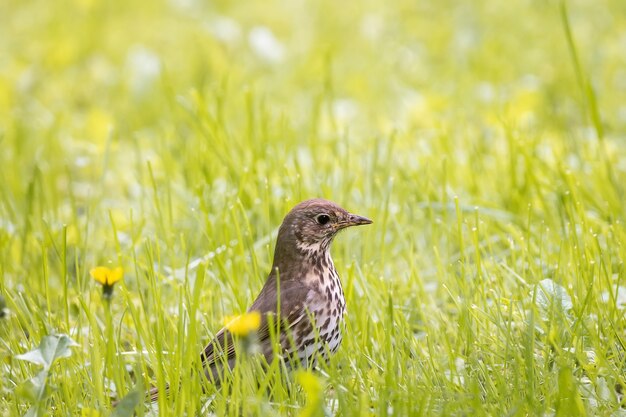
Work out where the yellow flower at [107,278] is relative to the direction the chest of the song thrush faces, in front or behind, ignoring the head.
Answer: behind

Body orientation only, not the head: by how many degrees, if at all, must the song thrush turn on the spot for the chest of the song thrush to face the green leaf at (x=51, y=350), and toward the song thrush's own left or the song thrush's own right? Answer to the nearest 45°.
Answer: approximately 135° to the song thrush's own right

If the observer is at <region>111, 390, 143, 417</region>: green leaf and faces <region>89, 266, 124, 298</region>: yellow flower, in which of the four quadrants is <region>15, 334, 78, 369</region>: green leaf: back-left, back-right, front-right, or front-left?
front-left

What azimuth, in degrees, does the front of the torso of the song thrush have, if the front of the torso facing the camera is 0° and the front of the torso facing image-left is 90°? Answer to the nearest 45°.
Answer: approximately 270°

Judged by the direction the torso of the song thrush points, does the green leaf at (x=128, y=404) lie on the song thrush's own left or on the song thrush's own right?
on the song thrush's own right
